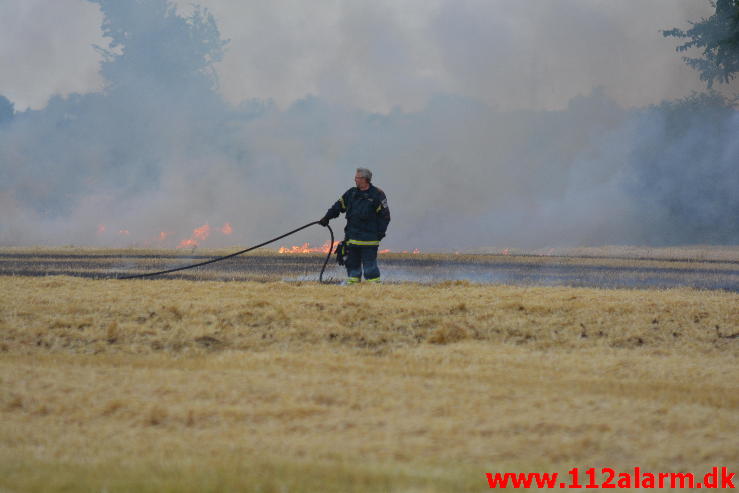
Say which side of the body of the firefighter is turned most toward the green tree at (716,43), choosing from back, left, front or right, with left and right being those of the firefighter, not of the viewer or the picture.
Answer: back

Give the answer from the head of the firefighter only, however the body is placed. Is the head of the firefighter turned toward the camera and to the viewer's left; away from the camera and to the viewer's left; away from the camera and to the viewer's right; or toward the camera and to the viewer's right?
toward the camera and to the viewer's left

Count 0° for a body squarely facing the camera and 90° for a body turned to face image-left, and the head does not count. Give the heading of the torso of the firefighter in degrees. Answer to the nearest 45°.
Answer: approximately 45°
